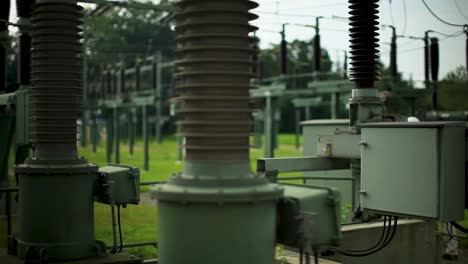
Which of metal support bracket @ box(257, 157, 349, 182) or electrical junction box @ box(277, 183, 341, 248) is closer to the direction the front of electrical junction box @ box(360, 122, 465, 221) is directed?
the electrical junction box

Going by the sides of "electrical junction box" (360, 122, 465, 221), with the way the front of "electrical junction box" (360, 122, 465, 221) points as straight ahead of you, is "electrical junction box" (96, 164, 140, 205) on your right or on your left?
on your right

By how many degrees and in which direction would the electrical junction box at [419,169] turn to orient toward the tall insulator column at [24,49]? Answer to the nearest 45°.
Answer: approximately 90° to its right

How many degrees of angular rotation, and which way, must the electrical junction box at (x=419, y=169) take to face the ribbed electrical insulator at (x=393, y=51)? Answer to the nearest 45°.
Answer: approximately 135° to its right

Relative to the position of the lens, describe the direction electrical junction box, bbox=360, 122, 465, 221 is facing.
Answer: facing the viewer and to the left of the viewer

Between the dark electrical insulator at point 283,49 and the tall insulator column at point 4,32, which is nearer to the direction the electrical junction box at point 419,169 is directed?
the tall insulator column

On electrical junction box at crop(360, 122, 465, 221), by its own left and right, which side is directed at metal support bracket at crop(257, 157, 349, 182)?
right

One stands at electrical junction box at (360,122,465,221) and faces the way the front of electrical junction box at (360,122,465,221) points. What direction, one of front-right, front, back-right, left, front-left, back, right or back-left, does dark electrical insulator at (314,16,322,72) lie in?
back-right

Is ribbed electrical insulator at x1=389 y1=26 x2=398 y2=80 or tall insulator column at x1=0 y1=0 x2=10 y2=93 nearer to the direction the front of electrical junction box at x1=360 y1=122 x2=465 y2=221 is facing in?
the tall insulator column

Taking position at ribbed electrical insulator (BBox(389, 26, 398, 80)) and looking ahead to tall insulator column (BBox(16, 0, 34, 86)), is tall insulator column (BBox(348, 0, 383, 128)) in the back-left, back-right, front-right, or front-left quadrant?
front-left

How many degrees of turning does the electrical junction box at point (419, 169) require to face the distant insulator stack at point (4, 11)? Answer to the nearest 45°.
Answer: approximately 90° to its right

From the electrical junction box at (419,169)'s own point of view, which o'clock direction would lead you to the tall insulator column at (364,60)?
The tall insulator column is roughly at 4 o'clock from the electrical junction box.
